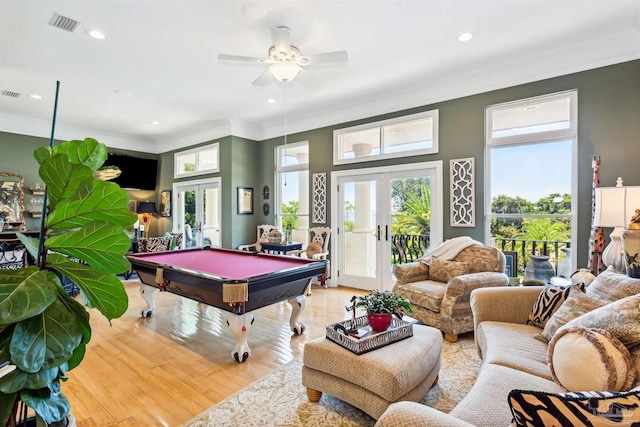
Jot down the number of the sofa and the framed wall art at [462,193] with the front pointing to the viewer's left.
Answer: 1

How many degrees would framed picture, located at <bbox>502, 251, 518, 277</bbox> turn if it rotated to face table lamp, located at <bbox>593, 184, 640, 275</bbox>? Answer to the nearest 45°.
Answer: approximately 90° to its left

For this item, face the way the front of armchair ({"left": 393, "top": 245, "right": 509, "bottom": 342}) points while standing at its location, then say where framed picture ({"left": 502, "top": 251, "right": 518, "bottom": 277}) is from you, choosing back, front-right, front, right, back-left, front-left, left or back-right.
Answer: back

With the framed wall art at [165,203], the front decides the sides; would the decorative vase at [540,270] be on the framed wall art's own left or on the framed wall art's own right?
on the framed wall art's own left

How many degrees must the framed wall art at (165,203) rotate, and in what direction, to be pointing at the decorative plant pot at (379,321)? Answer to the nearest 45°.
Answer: approximately 45° to its left

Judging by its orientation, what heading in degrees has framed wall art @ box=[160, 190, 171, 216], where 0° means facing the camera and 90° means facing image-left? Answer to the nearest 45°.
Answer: approximately 45°

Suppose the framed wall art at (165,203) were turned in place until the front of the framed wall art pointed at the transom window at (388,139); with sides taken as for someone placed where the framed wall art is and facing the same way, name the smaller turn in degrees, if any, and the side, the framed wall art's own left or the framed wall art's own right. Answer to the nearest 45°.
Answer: approximately 90° to the framed wall art's own left

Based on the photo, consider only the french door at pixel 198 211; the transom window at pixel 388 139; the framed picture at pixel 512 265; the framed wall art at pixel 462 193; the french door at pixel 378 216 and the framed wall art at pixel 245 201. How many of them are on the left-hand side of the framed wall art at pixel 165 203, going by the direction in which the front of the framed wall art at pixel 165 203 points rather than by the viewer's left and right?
6

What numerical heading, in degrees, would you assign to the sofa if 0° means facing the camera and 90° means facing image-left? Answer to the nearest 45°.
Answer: approximately 90°

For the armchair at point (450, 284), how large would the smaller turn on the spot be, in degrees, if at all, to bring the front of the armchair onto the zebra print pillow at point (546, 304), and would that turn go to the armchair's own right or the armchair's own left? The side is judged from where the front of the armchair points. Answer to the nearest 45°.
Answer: approximately 90° to the armchair's own left

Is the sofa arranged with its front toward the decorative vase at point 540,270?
no

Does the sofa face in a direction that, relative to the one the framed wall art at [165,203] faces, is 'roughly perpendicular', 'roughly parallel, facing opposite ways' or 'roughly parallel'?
roughly perpendicular

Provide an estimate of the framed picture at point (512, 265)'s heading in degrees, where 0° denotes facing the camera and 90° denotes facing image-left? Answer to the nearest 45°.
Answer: approximately 45°

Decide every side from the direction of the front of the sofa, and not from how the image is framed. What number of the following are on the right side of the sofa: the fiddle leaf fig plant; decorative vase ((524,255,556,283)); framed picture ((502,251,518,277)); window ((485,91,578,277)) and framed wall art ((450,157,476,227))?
4

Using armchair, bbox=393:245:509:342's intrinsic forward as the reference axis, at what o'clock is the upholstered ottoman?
The upholstered ottoman is roughly at 11 o'clock from the armchair.

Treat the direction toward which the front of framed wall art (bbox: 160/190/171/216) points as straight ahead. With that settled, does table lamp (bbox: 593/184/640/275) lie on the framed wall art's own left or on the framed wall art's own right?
on the framed wall art's own left

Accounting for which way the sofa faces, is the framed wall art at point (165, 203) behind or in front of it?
in front

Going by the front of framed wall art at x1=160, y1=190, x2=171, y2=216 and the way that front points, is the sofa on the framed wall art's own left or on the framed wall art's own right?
on the framed wall art's own left

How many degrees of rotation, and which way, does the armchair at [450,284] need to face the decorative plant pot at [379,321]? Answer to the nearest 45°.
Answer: approximately 45° to its left

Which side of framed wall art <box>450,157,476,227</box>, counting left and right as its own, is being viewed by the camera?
front
